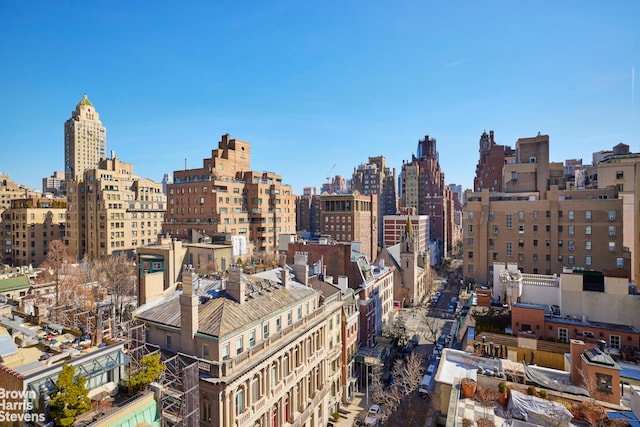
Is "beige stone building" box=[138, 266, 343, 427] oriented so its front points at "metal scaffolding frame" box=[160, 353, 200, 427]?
no

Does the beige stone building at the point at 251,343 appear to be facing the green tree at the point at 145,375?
no

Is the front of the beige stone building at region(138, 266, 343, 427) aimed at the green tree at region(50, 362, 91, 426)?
no

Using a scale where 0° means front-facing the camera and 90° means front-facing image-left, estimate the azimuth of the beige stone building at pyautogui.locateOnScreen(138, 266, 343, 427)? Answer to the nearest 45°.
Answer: approximately 315°
